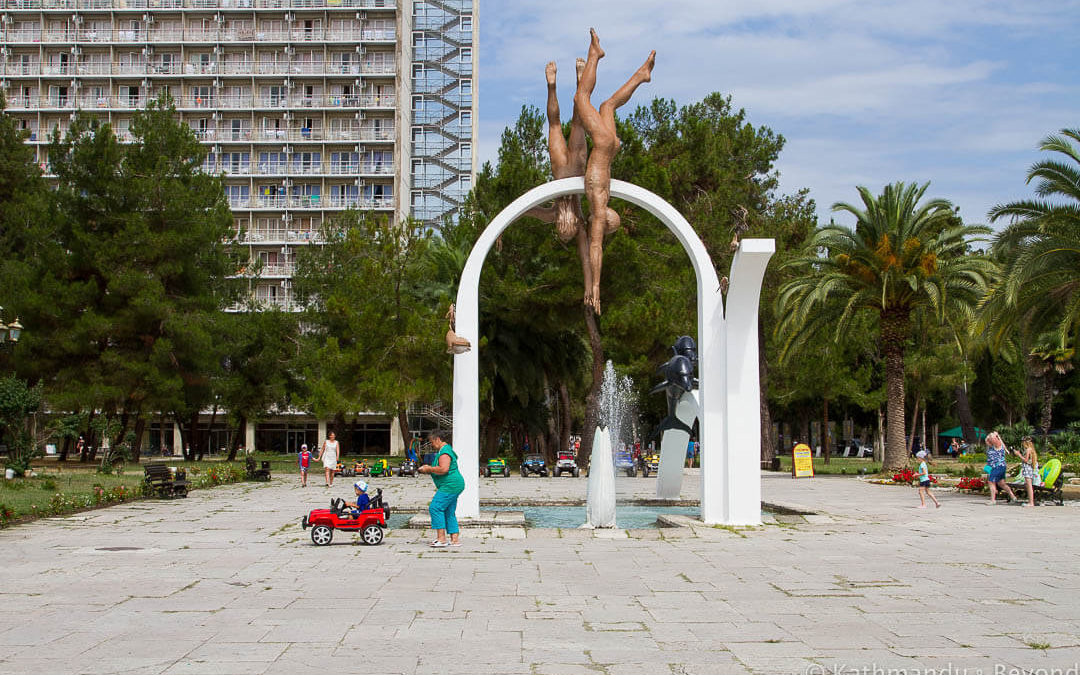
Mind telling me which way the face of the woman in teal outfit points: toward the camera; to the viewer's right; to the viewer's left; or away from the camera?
to the viewer's left

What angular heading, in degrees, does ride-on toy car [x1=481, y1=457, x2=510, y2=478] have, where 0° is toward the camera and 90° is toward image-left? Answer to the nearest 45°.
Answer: approximately 0°

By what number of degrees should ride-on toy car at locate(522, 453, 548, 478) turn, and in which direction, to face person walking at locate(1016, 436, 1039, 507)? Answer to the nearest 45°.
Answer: approximately 45° to its left

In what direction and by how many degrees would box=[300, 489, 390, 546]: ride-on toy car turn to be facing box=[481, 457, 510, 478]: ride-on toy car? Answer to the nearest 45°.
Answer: approximately 90° to its right

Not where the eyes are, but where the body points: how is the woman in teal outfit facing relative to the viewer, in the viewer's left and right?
facing to the left of the viewer

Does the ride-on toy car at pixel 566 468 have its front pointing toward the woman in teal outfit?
yes

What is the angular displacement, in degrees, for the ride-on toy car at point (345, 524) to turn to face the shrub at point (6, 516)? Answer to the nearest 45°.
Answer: approximately 45° to its right

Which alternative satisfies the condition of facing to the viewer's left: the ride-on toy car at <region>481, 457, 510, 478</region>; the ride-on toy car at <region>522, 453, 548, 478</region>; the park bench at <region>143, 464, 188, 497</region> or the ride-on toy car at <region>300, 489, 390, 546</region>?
the ride-on toy car at <region>300, 489, 390, 546</region>

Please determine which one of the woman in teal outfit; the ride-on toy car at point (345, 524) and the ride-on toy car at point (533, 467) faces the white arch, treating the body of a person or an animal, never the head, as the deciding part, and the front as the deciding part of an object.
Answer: the ride-on toy car at point (533, 467)

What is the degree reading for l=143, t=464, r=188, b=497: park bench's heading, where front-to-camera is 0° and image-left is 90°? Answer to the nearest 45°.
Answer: approximately 315°

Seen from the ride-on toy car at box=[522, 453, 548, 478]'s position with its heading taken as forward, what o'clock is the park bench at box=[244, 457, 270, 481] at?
The park bench is roughly at 2 o'clock from the ride-on toy car.

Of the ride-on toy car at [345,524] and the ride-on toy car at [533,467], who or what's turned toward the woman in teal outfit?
the ride-on toy car at [533,467]

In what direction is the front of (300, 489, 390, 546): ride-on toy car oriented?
to the viewer's left
